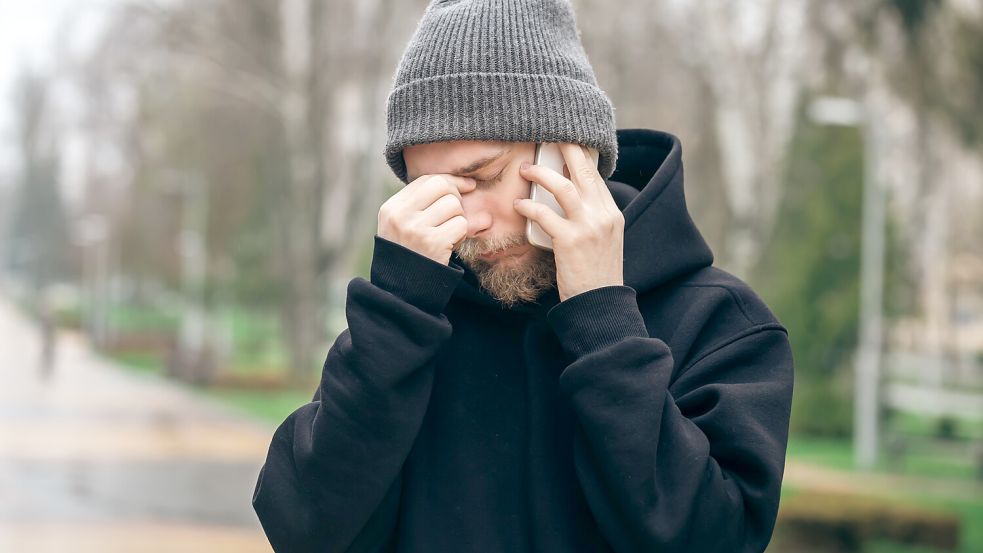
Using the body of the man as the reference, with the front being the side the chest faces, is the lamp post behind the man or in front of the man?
behind

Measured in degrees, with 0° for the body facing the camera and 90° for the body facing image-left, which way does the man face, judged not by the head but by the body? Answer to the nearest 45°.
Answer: approximately 45°
